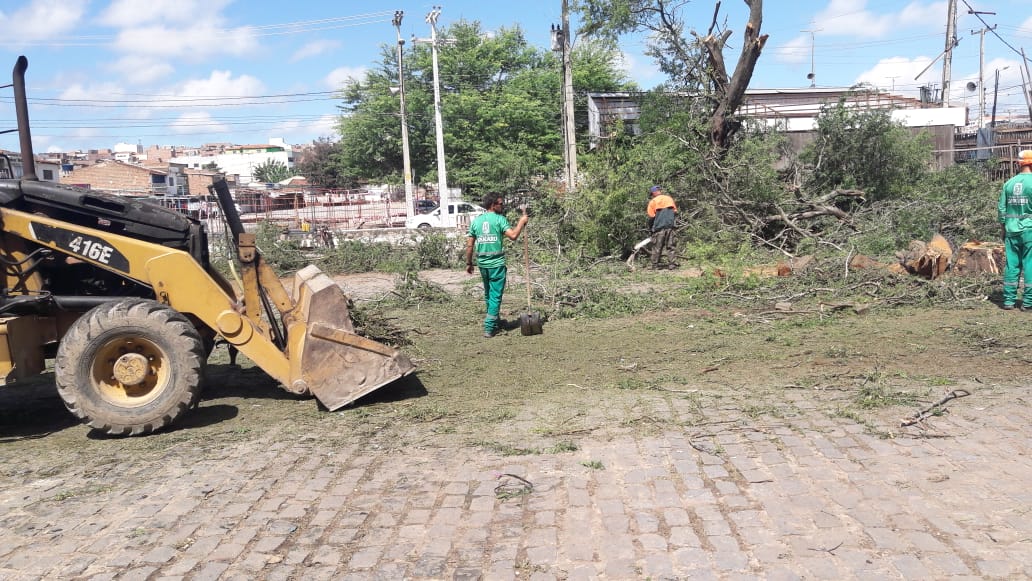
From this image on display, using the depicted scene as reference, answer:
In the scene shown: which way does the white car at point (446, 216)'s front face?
to the viewer's left

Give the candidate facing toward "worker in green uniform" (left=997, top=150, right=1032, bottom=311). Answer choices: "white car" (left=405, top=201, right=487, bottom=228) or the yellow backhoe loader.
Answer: the yellow backhoe loader

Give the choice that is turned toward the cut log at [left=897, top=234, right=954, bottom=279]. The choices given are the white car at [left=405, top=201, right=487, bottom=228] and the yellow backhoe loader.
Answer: the yellow backhoe loader

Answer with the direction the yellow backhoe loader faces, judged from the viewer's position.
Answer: facing to the right of the viewer

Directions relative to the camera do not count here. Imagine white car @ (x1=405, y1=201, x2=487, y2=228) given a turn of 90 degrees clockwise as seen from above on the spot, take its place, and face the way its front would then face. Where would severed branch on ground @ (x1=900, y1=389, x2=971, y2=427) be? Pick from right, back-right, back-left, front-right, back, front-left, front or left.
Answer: back
